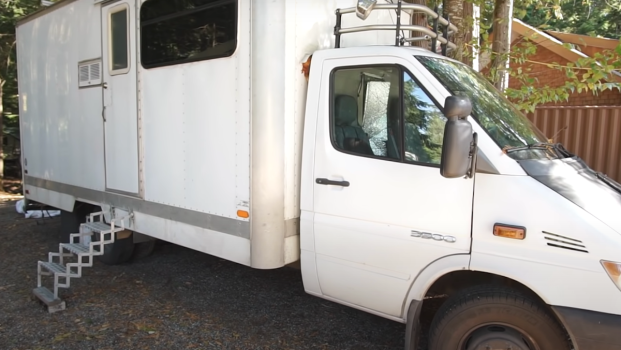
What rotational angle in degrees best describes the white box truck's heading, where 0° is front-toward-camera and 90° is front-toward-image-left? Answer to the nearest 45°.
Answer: approximately 315°
